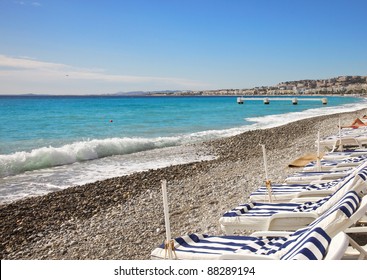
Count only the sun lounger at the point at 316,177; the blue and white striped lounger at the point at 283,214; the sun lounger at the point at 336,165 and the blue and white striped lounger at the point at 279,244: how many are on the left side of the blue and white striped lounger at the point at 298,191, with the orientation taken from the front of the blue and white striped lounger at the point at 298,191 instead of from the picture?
2

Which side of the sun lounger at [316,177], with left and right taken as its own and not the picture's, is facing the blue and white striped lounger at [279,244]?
left

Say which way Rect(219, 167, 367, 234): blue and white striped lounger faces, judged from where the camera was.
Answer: facing to the left of the viewer

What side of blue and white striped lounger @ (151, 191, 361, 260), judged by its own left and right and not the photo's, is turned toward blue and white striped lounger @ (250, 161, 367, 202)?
right

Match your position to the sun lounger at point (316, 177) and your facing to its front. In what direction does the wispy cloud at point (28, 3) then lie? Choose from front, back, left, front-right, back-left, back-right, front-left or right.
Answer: front

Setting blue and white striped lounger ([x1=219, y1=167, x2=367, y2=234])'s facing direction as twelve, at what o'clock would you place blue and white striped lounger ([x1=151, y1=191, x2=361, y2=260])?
blue and white striped lounger ([x1=151, y1=191, x2=361, y2=260]) is roughly at 9 o'clock from blue and white striped lounger ([x1=219, y1=167, x2=367, y2=234]).

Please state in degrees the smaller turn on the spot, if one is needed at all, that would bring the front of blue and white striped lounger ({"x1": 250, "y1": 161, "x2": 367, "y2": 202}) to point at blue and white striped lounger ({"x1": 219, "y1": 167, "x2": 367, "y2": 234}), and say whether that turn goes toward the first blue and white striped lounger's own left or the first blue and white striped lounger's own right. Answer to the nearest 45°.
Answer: approximately 90° to the first blue and white striped lounger's own left

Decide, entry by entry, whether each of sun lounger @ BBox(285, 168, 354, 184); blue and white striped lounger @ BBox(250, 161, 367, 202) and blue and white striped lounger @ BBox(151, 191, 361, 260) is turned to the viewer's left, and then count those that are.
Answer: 3

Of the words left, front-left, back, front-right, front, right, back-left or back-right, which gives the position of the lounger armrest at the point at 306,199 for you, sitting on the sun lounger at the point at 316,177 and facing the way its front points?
left

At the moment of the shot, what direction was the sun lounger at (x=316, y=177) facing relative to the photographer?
facing to the left of the viewer

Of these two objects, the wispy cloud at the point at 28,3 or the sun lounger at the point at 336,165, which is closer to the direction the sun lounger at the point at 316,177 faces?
the wispy cloud

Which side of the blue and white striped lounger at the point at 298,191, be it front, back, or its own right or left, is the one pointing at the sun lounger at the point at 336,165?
right

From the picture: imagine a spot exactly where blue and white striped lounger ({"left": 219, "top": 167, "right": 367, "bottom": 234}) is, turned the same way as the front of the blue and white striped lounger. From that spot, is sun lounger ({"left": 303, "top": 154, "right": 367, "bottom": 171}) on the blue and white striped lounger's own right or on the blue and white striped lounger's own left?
on the blue and white striped lounger's own right

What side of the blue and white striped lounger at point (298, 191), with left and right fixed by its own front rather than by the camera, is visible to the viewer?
left
